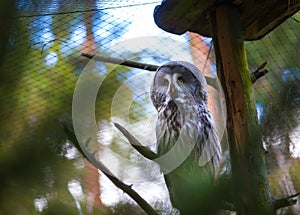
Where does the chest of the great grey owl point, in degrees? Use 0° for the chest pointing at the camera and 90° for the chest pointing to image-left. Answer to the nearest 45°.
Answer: approximately 45°
